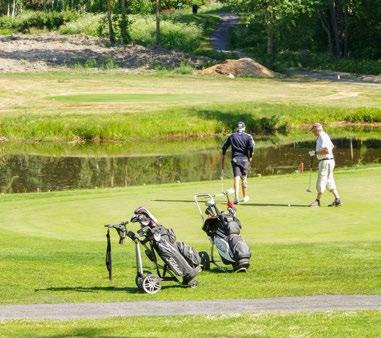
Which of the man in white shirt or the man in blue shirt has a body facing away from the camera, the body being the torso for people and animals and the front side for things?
the man in blue shirt

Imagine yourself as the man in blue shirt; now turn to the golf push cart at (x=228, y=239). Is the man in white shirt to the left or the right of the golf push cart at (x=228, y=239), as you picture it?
left

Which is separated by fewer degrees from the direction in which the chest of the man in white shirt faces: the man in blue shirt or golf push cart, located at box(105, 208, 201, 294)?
the man in blue shirt

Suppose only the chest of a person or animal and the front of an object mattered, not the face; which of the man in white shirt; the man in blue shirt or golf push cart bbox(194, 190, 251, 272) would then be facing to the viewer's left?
the man in white shirt

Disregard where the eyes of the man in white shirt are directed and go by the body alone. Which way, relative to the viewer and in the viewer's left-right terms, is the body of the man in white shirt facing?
facing to the left of the viewer

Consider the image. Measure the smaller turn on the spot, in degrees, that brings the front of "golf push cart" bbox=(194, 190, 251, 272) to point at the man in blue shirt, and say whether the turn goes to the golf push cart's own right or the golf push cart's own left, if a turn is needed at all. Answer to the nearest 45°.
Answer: approximately 135° to the golf push cart's own left

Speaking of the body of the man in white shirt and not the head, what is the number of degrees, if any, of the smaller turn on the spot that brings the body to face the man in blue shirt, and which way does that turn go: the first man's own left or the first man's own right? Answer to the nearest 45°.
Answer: approximately 45° to the first man's own right

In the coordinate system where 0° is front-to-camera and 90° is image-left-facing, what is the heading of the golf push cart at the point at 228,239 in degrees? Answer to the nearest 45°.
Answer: approximately 315°

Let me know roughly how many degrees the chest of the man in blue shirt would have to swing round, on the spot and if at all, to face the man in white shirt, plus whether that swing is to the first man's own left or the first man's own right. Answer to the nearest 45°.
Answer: approximately 135° to the first man's own right

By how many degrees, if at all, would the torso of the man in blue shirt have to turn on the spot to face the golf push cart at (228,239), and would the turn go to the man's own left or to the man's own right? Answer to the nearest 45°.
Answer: approximately 180°

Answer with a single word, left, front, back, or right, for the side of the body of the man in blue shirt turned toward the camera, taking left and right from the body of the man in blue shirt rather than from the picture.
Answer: back
